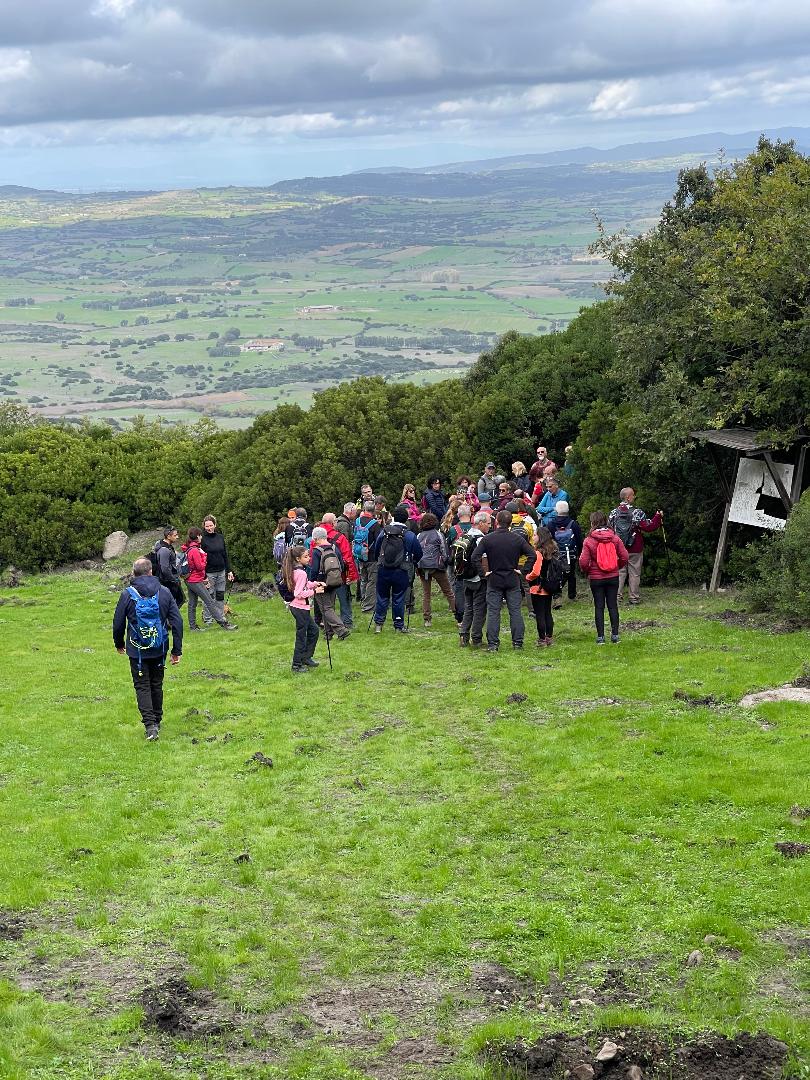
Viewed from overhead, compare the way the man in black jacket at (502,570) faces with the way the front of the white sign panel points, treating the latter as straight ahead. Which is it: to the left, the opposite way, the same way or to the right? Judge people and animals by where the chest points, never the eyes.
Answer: the opposite way

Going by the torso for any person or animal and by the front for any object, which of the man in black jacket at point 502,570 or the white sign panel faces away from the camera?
the man in black jacket

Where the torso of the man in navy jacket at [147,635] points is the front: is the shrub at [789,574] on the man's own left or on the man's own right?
on the man's own right

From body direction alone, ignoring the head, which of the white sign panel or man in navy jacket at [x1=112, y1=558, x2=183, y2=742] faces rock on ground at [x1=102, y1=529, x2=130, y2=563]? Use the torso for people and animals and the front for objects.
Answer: the man in navy jacket

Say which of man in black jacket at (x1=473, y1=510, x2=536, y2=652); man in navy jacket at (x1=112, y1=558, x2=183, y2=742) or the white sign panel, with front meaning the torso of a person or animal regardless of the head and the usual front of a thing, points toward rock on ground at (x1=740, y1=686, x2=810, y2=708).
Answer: the white sign panel

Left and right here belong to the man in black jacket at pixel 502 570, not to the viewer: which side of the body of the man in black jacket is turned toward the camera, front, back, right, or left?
back

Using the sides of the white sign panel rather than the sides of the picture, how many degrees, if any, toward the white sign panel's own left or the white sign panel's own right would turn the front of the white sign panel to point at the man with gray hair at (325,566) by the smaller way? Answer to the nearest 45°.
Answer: approximately 45° to the white sign panel's own right

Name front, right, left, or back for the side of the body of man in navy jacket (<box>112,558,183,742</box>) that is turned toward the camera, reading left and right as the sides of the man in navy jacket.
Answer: back

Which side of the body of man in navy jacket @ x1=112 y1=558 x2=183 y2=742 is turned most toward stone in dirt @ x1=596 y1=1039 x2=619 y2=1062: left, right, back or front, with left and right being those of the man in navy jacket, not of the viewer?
back
